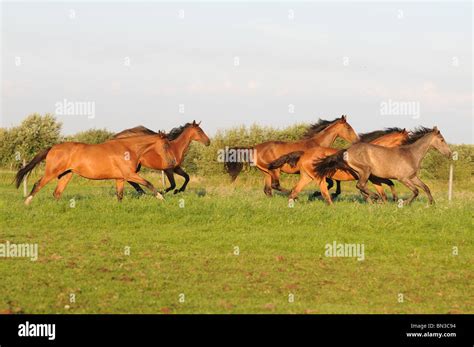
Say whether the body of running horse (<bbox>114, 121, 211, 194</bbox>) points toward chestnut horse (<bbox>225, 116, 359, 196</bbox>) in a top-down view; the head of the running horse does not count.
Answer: yes

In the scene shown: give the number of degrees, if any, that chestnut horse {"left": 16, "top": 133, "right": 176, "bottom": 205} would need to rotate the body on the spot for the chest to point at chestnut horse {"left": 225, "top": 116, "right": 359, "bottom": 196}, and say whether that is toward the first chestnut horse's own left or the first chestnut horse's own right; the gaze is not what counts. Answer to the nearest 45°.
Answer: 0° — it already faces it

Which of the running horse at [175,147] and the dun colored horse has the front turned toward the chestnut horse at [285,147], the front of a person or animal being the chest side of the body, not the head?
the running horse

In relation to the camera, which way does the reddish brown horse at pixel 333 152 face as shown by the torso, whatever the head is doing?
to the viewer's right

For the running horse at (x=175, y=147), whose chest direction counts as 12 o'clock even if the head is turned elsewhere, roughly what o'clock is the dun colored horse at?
The dun colored horse is roughly at 1 o'clock from the running horse.

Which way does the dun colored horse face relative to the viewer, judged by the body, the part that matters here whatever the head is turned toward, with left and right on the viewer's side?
facing to the right of the viewer

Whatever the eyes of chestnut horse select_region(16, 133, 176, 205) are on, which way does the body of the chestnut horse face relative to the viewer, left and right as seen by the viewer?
facing to the right of the viewer

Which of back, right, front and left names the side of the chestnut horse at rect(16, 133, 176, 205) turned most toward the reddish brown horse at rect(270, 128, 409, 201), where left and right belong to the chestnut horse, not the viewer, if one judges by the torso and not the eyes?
front

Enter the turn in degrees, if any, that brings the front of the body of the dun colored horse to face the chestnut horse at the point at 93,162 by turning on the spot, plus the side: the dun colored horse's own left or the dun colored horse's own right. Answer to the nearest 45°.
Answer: approximately 180°

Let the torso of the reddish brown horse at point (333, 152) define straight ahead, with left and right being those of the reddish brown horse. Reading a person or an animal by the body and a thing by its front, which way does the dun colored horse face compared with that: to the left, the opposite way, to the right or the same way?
the same way

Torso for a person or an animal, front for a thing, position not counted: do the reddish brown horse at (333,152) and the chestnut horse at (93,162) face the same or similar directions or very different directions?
same or similar directions

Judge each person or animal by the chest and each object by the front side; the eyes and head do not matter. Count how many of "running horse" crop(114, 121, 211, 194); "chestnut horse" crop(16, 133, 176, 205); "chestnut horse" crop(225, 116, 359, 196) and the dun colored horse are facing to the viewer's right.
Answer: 4

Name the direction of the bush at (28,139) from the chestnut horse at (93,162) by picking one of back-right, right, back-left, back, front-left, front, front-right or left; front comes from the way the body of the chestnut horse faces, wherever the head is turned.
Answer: left

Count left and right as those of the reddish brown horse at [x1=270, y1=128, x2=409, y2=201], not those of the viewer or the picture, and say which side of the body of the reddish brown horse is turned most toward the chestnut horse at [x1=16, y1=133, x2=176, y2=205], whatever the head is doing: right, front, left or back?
back

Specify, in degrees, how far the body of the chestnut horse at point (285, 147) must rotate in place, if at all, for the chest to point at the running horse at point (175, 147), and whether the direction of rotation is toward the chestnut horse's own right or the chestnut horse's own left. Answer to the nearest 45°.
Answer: approximately 180°

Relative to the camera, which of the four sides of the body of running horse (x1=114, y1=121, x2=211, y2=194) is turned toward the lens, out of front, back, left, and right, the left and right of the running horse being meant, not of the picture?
right

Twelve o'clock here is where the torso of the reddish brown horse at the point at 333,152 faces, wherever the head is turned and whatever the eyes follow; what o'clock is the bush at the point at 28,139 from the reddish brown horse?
The bush is roughly at 7 o'clock from the reddish brown horse.

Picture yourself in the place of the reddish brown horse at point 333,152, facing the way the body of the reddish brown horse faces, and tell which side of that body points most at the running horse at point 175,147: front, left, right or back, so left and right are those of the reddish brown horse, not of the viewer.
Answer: back

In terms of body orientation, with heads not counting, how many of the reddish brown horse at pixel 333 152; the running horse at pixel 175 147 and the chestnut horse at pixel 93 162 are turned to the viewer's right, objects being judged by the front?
3
